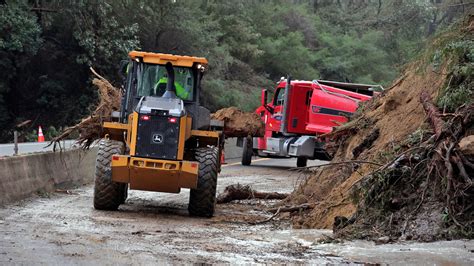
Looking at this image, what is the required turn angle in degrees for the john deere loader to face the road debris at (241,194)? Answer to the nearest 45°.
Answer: approximately 45° to its right

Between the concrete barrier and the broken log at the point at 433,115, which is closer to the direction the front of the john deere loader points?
the concrete barrier

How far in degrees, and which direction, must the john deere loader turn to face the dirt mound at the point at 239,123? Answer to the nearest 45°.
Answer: approximately 45° to its right

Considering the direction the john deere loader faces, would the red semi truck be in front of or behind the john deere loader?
in front

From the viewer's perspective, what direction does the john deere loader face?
away from the camera
